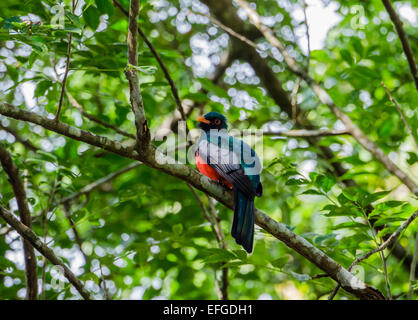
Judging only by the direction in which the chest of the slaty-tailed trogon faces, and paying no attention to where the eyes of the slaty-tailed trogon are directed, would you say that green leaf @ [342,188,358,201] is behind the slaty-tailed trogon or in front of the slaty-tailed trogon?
behind

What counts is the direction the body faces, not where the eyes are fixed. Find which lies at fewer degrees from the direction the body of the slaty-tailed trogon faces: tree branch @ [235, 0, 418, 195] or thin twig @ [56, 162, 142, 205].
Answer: the thin twig

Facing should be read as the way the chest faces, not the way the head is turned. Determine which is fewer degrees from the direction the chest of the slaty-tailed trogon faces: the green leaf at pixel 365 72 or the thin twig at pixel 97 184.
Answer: the thin twig
